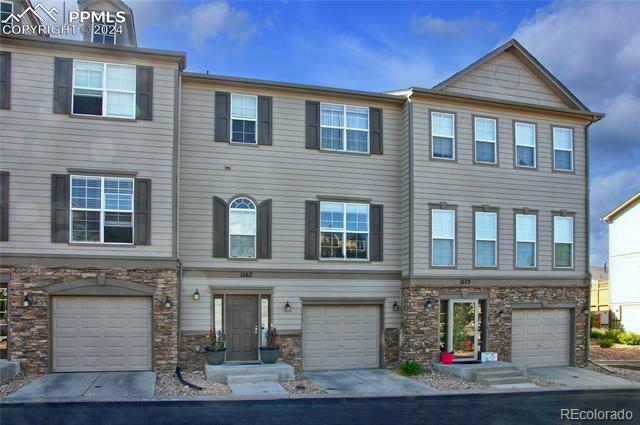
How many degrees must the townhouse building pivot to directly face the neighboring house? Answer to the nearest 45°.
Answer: approximately 135° to its left

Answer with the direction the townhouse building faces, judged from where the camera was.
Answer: facing the viewer

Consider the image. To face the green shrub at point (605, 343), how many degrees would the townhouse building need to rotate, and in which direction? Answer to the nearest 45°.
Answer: approximately 135° to its left
